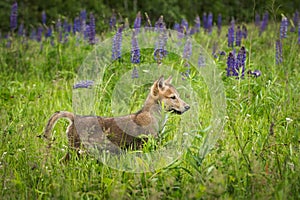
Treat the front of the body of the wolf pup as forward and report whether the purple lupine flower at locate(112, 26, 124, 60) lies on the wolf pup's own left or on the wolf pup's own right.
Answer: on the wolf pup's own left

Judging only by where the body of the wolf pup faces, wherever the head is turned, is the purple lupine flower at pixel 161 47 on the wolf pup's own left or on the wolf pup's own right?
on the wolf pup's own left

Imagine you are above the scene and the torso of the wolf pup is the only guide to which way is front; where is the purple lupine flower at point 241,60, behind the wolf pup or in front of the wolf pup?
in front

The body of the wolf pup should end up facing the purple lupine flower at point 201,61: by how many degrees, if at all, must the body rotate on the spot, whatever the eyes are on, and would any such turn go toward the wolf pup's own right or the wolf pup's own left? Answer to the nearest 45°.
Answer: approximately 45° to the wolf pup's own left

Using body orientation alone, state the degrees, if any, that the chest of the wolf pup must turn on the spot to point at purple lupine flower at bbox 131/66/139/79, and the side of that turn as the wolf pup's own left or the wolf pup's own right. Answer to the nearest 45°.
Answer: approximately 90° to the wolf pup's own left

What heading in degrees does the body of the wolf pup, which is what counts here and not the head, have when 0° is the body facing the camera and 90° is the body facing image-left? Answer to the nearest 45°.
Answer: approximately 270°

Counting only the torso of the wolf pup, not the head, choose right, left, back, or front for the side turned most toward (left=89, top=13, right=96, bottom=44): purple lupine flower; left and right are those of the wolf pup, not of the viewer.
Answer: left

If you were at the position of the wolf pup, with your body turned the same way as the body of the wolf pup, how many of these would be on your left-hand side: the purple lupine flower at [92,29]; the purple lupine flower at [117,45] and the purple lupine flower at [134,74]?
3

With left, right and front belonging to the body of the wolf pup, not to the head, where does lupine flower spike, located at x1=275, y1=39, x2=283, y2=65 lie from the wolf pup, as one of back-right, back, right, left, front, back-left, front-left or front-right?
front-left
